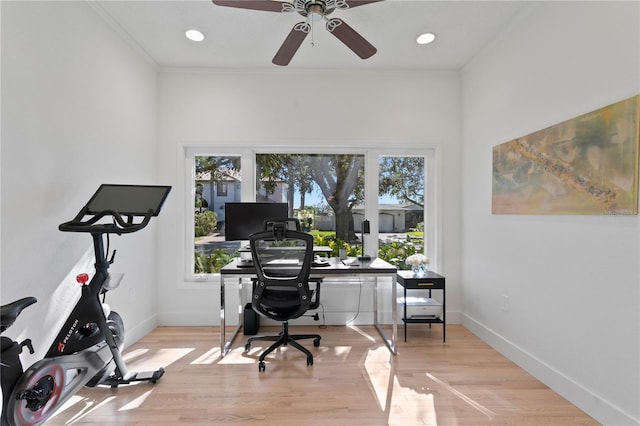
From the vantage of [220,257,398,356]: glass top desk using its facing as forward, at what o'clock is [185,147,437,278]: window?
The window is roughly at 6 o'clock from the glass top desk.

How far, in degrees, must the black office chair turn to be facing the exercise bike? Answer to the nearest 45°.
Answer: approximately 90° to its left

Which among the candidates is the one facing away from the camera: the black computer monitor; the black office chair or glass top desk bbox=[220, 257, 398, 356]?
the black office chair

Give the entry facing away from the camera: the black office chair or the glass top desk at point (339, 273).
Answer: the black office chair

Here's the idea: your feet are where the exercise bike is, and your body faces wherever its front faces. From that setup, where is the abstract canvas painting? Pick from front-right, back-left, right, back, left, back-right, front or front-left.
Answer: right

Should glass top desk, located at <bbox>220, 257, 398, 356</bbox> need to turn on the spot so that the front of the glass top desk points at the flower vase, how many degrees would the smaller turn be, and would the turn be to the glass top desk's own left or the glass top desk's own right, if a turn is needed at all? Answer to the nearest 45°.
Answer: approximately 135° to the glass top desk's own left

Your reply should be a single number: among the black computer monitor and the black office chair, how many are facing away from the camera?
1

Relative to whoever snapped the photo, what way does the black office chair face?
facing away from the viewer

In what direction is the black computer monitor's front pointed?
toward the camera

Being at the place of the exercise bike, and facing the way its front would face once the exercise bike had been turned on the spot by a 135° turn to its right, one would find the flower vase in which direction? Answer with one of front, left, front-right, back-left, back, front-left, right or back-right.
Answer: left

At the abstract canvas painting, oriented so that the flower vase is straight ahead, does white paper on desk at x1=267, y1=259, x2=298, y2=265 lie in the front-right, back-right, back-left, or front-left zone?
front-left

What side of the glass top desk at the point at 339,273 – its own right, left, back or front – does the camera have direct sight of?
front
